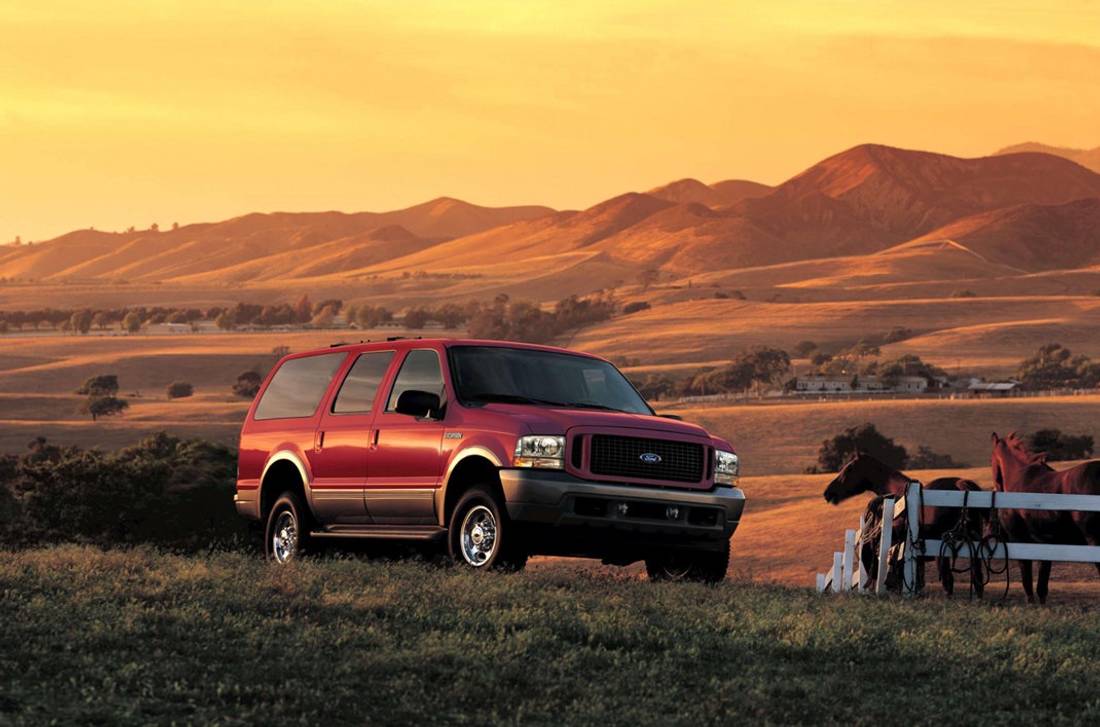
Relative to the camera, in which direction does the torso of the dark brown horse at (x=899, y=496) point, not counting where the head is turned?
to the viewer's left

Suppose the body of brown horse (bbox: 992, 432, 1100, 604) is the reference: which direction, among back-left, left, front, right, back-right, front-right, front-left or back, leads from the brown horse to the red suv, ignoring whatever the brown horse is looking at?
front-left

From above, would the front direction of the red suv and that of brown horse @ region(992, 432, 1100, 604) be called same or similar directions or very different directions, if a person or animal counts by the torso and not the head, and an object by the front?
very different directions

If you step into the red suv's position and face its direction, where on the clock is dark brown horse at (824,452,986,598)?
The dark brown horse is roughly at 9 o'clock from the red suv.

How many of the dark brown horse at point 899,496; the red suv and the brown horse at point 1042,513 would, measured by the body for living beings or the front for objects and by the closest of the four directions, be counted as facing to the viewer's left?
2

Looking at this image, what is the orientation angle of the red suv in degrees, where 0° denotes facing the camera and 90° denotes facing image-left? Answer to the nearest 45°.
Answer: approximately 315°

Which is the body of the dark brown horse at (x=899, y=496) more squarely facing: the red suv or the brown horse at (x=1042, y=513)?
the red suv

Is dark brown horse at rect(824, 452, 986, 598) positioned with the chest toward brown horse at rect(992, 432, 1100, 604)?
no

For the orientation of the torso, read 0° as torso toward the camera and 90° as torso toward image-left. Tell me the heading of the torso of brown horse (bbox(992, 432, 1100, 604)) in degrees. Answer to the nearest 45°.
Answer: approximately 90°

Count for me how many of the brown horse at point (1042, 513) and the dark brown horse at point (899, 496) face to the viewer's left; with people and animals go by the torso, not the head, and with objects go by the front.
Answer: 2

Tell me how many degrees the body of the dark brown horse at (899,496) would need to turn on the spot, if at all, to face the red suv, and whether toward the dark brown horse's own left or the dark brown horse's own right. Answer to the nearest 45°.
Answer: approximately 45° to the dark brown horse's own left

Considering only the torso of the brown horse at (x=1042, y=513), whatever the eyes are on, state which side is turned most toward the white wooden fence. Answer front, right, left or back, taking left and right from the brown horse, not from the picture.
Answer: left

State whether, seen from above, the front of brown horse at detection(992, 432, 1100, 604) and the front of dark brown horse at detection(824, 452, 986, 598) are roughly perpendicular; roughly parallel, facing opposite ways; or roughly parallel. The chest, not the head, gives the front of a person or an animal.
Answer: roughly parallel

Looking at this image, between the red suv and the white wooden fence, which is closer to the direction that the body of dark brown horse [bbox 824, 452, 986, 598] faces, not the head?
the red suv

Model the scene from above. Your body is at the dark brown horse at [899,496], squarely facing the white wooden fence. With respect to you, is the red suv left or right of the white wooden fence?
right

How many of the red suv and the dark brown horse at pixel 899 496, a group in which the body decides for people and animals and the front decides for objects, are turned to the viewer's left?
1
